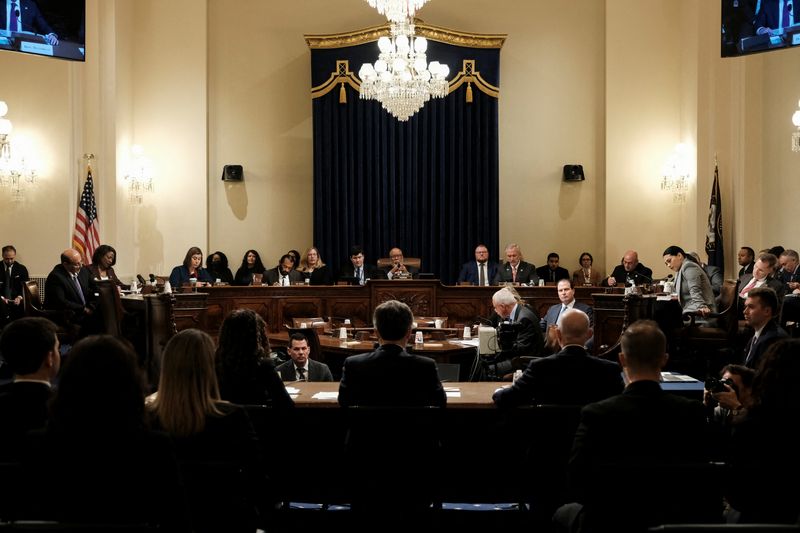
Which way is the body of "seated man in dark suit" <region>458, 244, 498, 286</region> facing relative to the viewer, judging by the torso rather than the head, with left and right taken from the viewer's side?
facing the viewer

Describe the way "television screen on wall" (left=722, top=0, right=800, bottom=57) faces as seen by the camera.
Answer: facing the viewer and to the left of the viewer

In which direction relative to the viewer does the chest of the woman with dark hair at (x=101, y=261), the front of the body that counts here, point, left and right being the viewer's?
facing the viewer and to the right of the viewer

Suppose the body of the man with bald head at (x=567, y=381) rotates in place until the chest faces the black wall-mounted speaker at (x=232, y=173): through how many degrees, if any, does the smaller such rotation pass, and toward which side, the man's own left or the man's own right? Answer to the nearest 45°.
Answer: approximately 45° to the man's own left

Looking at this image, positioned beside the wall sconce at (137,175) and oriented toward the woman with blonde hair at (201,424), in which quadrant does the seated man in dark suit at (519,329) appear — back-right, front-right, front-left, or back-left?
front-left

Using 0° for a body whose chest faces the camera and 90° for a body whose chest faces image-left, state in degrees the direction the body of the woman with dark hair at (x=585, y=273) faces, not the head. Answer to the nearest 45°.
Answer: approximately 0°

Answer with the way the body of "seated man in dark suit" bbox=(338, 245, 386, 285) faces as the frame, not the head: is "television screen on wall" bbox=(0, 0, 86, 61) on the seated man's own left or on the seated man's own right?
on the seated man's own right

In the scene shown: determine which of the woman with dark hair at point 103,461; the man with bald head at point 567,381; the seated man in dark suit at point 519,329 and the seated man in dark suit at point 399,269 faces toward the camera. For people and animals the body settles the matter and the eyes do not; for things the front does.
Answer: the seated man in dark suit at point 399,269

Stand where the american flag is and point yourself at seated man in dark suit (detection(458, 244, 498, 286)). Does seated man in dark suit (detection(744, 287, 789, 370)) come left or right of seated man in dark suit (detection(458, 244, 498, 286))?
right

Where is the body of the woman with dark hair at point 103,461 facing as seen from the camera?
away from the camera

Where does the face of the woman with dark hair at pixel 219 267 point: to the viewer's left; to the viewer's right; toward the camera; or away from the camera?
toward the camera

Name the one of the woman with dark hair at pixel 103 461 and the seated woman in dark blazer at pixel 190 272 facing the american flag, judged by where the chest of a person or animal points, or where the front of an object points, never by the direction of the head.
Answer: the woman with dark hair

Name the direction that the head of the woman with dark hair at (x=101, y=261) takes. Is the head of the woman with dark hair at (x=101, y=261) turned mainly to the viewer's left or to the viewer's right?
to the viewer's right

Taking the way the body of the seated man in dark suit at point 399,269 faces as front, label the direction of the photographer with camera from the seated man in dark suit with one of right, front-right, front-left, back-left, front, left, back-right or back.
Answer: front

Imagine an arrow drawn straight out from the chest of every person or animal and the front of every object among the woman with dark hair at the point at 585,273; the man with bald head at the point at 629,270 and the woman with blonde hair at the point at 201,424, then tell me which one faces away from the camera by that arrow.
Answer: the woman with blonde hair at the point at 201,424

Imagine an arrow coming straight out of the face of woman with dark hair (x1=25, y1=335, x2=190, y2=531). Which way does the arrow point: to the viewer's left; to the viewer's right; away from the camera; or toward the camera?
away from the camera

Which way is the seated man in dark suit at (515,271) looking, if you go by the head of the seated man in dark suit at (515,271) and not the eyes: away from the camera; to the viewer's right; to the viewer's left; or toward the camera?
toward the camera

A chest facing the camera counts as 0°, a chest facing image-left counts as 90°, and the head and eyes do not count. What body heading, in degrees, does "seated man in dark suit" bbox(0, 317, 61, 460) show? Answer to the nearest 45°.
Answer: approximately 225°

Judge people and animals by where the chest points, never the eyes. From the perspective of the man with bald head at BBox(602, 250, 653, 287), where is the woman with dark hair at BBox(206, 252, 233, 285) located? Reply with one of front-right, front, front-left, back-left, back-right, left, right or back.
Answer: front-right

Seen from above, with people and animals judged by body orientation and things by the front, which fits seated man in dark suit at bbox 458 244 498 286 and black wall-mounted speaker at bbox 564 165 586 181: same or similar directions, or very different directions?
same or similar directions

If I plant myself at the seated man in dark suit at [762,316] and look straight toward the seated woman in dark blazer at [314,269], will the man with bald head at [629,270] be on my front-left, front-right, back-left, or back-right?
front-right
